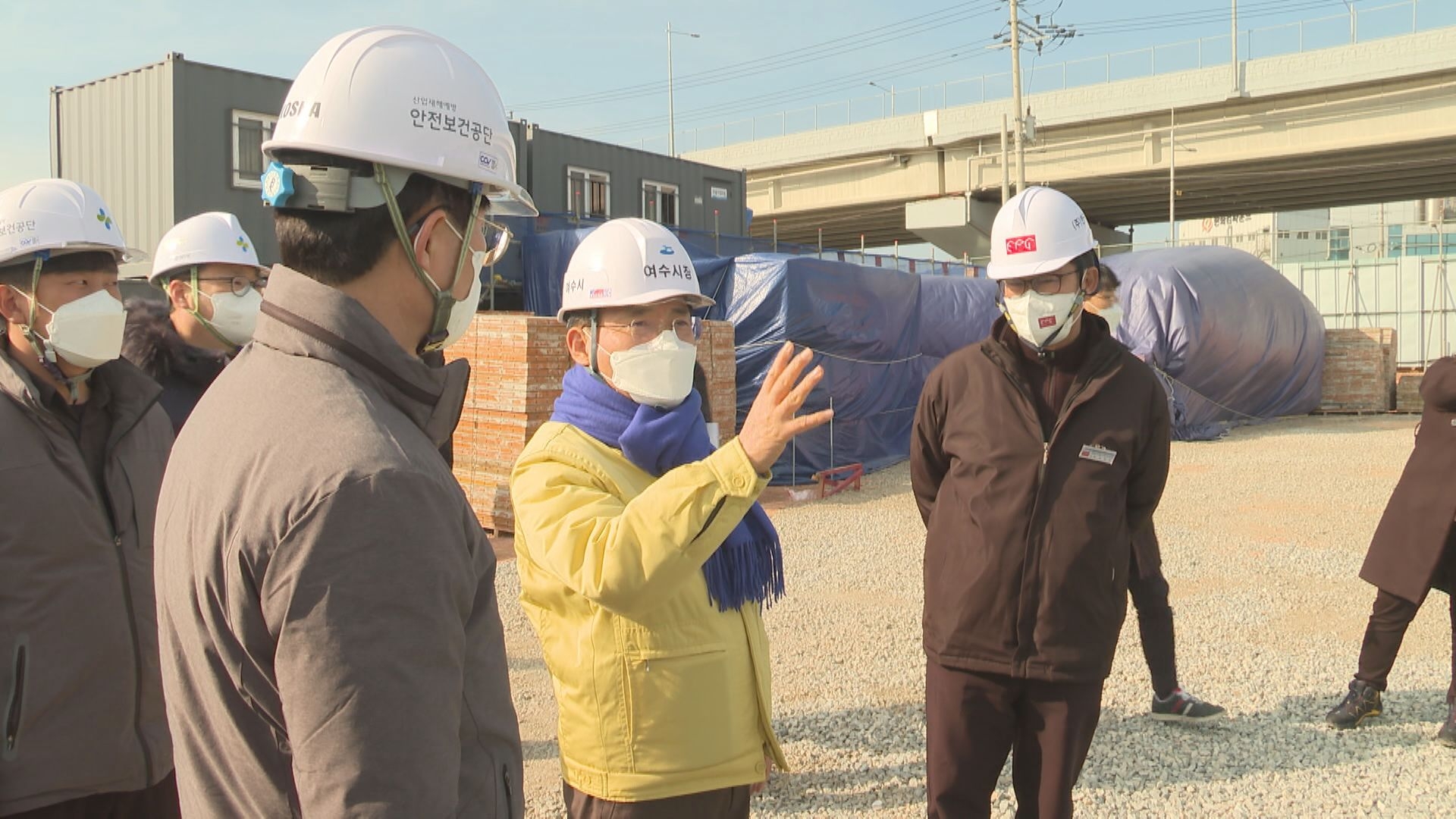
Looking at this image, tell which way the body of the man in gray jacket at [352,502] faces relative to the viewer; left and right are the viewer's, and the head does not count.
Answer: facing away from the viewer and to the right of the viewer

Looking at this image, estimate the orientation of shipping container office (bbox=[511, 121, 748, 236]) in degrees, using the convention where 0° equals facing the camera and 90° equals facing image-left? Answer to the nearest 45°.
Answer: approximately 315°

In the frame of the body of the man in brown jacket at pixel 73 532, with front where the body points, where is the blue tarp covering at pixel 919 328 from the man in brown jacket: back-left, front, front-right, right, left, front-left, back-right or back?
left

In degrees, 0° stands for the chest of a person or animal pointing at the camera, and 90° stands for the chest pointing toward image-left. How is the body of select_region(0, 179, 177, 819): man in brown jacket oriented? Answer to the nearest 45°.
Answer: approximately 315°

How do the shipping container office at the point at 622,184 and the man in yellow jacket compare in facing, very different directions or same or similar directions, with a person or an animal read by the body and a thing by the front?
same or similar directions

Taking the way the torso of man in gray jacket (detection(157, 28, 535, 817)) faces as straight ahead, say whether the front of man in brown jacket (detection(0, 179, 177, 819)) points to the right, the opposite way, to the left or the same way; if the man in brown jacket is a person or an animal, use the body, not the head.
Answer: to the right

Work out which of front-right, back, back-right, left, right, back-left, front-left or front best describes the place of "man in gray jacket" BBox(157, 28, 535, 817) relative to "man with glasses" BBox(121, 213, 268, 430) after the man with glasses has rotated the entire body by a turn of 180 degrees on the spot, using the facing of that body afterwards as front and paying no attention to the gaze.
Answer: back-left

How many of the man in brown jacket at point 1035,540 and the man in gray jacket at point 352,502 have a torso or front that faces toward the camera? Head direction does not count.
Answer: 1

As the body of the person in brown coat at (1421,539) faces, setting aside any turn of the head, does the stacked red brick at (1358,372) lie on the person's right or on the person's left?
on the person's right

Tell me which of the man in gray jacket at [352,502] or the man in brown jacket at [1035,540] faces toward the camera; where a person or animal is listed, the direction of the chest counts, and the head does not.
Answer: the man in brown jacket

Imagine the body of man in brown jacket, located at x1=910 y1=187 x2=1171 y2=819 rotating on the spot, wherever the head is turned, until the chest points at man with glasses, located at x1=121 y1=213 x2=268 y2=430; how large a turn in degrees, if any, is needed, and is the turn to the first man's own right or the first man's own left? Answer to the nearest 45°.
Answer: approximately 90° to the first man's own right

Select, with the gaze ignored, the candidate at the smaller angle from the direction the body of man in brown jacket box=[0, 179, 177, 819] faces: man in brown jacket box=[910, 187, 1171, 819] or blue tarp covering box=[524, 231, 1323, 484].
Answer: the man in brown jacket

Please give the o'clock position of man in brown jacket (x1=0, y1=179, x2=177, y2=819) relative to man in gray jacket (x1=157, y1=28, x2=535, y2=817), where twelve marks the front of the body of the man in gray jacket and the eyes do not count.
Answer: The man in brown jacket is roughly at 10 o'clock from the man in gray jacket.

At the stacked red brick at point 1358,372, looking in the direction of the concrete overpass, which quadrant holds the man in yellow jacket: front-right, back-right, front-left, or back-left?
back-left

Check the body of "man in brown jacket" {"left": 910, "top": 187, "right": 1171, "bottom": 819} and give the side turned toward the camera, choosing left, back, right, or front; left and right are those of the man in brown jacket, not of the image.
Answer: front

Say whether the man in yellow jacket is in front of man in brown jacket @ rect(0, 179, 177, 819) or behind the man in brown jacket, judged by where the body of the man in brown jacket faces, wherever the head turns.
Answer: in front

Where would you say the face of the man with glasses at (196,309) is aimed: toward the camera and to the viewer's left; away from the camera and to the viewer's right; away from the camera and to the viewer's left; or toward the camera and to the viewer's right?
toward the camera and to the viewer's right

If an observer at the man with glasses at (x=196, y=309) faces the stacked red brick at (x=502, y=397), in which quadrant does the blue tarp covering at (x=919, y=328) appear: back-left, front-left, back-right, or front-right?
front-right

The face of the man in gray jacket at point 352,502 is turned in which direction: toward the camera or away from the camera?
away from the camera

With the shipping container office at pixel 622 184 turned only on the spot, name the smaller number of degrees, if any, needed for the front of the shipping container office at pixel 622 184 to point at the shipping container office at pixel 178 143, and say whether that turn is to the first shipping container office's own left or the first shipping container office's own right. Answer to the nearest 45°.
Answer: approximately 90° to the first shipping container office's own right
